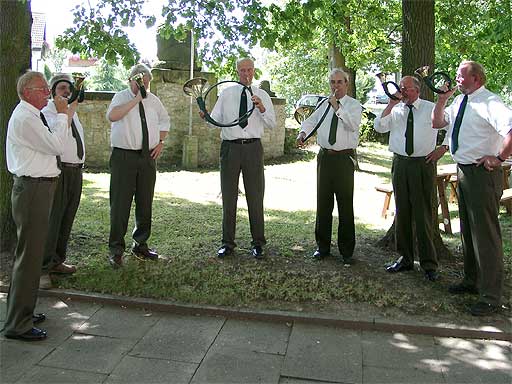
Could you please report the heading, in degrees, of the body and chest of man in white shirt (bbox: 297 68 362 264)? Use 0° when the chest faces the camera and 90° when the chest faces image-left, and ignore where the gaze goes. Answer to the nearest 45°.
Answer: approximately 0°

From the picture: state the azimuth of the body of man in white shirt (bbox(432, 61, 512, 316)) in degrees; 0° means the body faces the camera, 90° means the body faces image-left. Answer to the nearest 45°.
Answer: approximately 45°

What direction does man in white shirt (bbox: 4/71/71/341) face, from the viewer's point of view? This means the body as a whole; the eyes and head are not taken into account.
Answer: to the viewer's right

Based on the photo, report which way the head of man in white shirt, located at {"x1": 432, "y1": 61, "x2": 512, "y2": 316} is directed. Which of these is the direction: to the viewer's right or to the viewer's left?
to the viewer's left

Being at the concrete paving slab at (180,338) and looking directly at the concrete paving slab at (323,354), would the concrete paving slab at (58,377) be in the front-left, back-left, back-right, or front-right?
back-right

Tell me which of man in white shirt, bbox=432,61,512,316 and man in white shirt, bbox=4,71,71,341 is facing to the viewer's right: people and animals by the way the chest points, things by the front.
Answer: man in white shirt, bbox=4,71,71,341

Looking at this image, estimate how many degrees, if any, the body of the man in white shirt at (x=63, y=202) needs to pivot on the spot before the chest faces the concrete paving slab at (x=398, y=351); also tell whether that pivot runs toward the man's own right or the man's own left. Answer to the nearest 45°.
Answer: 0° — they already face it

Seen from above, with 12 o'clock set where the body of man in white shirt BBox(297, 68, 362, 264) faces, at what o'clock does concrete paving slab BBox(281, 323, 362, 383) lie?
The concrete paving slab is roughly at 12 o'clock from the man in white shirt.
